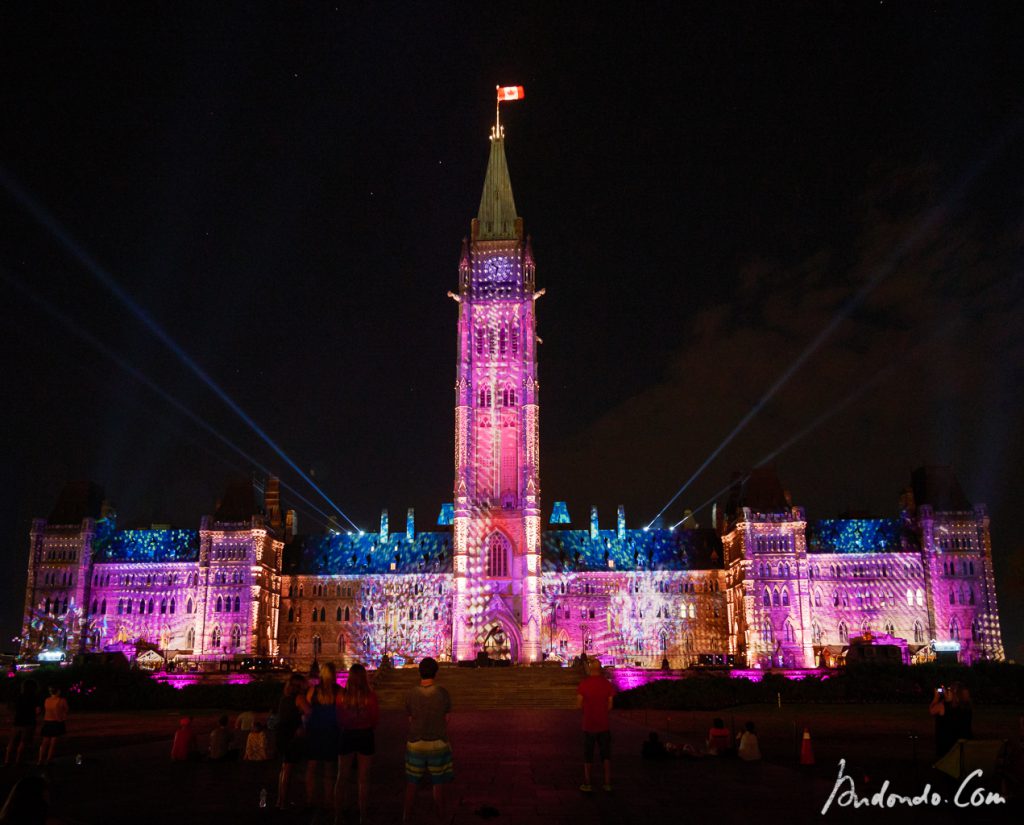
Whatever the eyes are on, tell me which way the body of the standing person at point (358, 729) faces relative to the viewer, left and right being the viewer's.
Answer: facing away from the viewer

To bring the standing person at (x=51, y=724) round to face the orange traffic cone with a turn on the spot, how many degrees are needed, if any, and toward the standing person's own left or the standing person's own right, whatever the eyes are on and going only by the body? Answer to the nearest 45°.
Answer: approximately 90° to the standing person's own right

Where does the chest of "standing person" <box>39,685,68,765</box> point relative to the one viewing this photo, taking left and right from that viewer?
facing away from the viewer

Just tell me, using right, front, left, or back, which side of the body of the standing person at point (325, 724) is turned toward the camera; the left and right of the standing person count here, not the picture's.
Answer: back

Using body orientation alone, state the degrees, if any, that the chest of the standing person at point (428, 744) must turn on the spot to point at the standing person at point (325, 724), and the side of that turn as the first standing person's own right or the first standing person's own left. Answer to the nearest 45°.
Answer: approximately 45° to the first standing person's own left

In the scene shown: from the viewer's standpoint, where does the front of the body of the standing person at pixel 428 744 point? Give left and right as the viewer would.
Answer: facing away from the viewer

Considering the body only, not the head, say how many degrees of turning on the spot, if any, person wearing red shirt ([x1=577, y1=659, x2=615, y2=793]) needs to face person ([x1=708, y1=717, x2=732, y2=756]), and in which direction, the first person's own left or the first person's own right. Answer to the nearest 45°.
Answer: approximately 45° to the first person's own right

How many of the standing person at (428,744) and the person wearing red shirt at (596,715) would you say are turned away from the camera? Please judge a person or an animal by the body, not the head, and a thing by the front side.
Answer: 2

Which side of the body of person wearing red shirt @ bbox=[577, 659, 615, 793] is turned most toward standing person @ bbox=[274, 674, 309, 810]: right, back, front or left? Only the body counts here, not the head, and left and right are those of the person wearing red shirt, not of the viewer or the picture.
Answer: left

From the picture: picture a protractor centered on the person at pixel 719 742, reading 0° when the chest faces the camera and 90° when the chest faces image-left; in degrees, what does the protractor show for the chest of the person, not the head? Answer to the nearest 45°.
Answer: approximately 180°

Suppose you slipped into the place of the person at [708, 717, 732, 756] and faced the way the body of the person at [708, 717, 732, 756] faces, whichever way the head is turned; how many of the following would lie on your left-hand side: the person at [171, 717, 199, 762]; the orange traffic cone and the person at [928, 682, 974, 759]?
1

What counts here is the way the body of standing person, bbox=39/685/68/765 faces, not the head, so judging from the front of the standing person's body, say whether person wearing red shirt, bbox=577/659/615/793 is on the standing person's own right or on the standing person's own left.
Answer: on the standing person's own right

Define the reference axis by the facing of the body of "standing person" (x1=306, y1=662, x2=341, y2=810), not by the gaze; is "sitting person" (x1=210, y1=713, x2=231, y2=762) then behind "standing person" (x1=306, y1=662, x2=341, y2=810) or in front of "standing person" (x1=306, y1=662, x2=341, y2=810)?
in front

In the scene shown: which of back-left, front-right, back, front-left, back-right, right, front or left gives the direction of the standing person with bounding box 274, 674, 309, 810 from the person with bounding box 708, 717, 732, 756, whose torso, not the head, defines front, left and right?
back-left

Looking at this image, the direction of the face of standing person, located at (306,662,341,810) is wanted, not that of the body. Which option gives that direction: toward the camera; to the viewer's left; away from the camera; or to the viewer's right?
away from the camera

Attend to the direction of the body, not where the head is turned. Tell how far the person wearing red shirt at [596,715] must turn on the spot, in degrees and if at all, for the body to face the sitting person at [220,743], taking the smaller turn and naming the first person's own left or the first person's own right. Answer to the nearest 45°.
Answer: approximately 45° to the first person's own left

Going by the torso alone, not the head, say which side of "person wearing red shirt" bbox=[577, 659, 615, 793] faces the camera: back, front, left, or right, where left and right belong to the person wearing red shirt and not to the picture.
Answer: back
